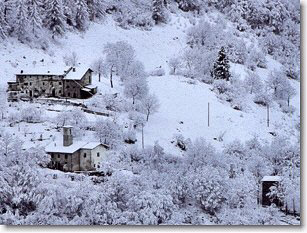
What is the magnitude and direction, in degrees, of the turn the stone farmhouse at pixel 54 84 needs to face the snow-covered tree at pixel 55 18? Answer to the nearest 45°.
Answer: approximately 180°

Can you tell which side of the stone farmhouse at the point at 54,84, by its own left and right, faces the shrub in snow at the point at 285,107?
left

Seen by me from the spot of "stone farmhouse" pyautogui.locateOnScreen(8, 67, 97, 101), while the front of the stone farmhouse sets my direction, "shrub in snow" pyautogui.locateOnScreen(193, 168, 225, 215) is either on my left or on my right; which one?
on my left

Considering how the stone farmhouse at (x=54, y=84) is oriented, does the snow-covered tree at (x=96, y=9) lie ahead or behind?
behind

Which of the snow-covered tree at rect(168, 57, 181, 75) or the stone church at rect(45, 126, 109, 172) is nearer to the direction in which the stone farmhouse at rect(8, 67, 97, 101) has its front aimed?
the stone church

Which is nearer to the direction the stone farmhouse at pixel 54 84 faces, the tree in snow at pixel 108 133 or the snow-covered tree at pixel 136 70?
the tree in snow

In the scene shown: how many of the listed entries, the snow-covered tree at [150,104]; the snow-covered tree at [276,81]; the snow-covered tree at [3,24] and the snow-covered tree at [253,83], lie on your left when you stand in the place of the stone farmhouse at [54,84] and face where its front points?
3

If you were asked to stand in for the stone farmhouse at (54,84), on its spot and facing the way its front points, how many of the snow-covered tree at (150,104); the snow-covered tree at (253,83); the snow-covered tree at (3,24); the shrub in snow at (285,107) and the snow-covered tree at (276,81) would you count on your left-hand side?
4

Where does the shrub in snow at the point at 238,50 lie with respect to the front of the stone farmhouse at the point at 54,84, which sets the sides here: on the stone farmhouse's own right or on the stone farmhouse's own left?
on the stone farmhouse's own left

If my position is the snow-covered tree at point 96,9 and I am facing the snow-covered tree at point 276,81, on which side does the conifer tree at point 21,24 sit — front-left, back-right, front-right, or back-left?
back-right

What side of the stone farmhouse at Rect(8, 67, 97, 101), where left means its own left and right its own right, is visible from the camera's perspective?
front
